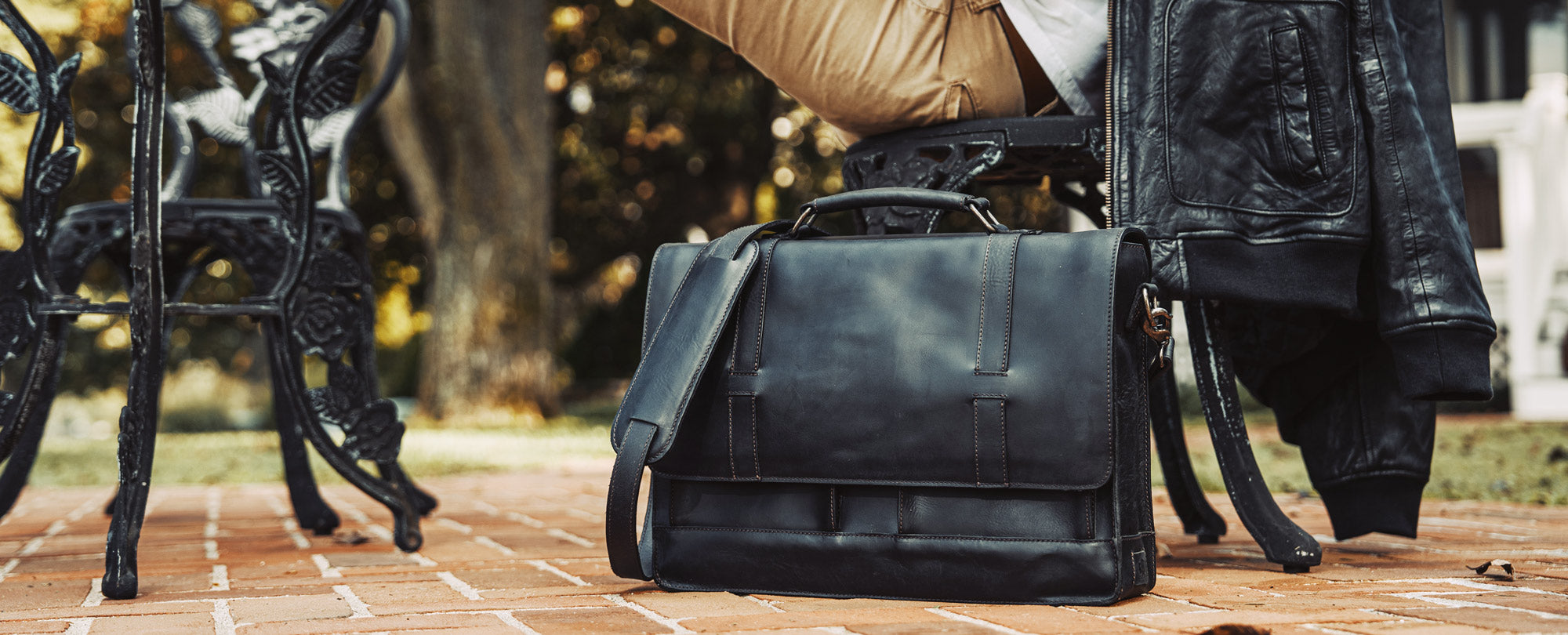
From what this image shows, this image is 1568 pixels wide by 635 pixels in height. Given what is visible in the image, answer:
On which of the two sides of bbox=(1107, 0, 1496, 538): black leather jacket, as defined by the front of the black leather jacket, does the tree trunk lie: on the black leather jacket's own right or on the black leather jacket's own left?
on the black leather jacket's own right

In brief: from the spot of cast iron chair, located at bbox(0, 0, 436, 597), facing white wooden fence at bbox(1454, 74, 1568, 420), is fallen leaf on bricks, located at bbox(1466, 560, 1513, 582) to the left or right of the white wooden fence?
right

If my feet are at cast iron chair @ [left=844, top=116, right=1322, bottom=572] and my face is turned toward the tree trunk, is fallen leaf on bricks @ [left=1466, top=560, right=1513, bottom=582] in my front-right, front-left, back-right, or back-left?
back-right

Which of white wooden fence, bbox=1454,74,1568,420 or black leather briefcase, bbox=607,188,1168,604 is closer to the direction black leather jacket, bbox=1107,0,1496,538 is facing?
the black leather briefcase

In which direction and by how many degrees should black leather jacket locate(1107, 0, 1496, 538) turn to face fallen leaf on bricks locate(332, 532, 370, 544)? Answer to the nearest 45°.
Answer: approximately 45° to its right

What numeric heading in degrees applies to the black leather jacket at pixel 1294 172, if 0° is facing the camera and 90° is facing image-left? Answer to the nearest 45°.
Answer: approximately 45°
